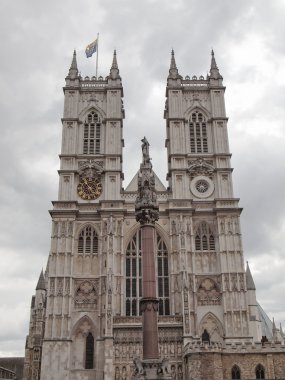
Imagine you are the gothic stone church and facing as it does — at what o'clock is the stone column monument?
The stone column monument is roughly at 12 o'clock from the gothic stone church.

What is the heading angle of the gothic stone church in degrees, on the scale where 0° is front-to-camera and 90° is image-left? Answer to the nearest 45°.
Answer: approximately 0°
